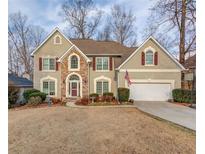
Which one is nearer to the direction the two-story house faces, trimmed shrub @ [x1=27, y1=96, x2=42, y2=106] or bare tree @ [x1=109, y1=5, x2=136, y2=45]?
the trimmed shrub

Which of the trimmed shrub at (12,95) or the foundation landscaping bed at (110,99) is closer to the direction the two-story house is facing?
the foundation landscaping bed

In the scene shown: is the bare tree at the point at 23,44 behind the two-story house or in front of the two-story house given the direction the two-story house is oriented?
behind

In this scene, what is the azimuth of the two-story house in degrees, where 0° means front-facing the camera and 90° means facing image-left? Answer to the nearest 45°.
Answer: approximately 0°

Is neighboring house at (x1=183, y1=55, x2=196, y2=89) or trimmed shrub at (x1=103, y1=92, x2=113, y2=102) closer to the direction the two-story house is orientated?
the trimmed shrub

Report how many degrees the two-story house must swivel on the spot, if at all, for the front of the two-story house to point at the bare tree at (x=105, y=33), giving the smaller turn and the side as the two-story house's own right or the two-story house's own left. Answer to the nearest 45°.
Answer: approximately 180°

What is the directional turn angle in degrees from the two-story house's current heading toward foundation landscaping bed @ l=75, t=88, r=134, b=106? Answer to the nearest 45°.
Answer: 0° — it already faces it

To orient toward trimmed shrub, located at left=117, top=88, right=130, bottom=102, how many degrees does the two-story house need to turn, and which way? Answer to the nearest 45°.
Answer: approximately 45° to its left

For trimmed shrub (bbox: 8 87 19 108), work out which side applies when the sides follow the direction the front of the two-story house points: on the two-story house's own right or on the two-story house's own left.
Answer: on the two-story house's own right

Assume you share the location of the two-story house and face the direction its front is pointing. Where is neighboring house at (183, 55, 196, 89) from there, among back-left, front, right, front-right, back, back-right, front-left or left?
left

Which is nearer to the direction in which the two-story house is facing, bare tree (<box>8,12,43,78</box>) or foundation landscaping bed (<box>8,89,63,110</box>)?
the foundation landscaping bed

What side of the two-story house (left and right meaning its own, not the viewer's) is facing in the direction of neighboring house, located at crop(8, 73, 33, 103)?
right
